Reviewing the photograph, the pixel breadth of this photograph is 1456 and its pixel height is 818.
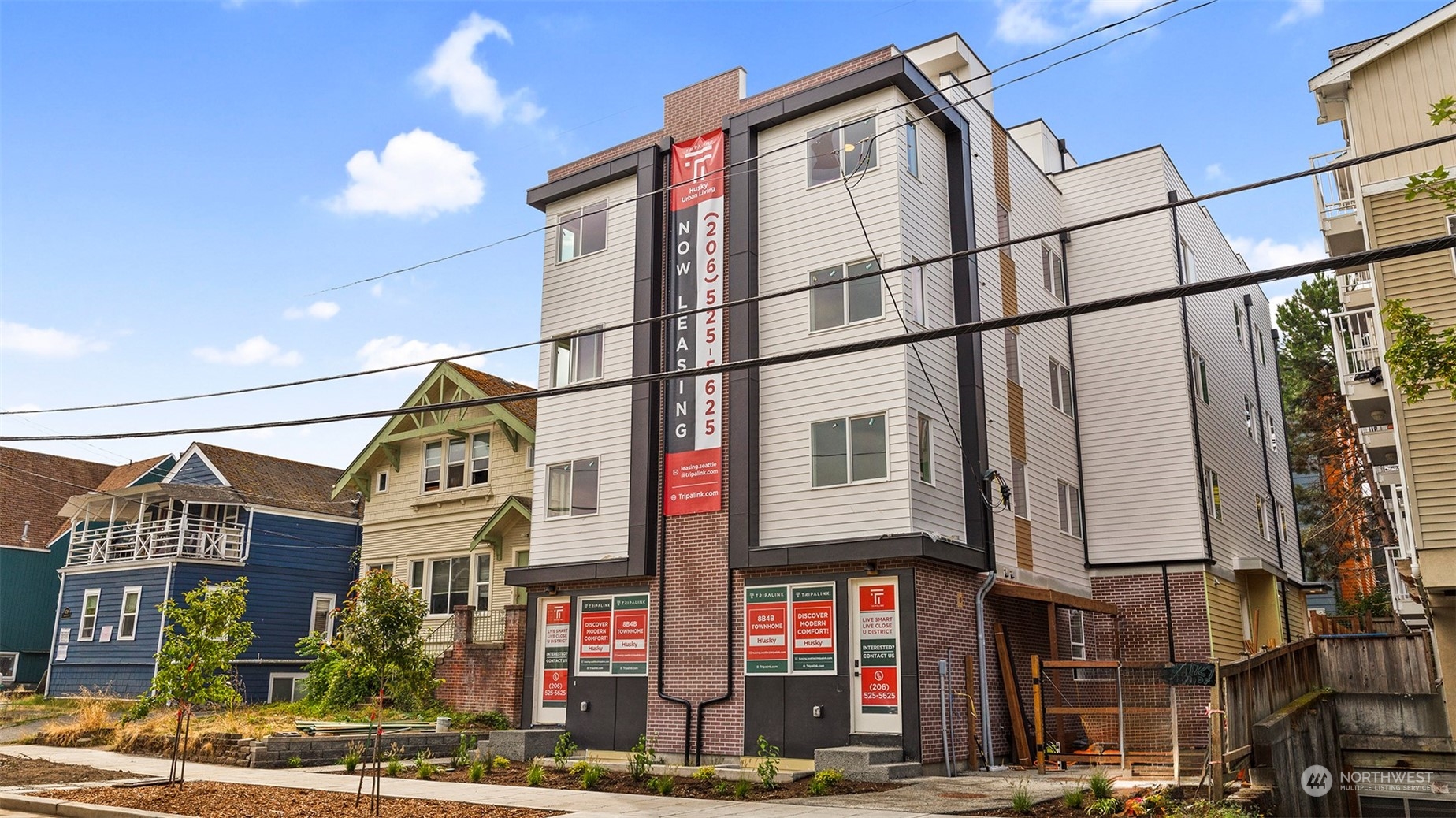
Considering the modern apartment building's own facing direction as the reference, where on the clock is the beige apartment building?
The beige apartment building is roughly at 8 o'clock from the modern apartment building.

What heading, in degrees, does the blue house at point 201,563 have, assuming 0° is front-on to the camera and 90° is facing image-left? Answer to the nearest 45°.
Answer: approximately 45°

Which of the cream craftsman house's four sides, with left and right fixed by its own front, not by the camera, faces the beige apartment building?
left

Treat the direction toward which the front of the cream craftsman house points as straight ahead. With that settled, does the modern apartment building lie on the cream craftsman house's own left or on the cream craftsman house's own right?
on the cream craftsman house's own left

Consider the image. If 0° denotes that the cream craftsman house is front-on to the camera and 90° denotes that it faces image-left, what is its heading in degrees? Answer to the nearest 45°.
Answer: approximately 45°

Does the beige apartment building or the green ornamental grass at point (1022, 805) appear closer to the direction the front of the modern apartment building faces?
the green ornamental grass

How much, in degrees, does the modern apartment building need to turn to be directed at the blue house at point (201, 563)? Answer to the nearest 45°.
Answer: approximately 90° to its right

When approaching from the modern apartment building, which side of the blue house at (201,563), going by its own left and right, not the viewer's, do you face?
left
